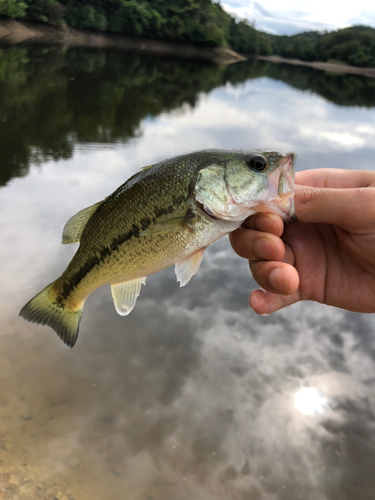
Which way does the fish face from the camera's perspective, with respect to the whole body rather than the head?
to the viewer's right
